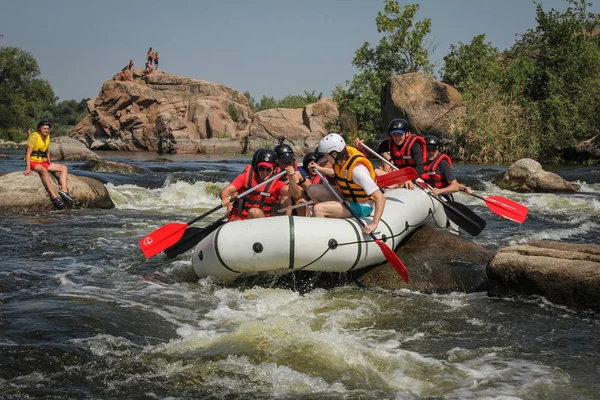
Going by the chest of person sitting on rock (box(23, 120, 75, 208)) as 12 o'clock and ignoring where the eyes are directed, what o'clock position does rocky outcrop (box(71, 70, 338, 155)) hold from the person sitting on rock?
The rocky outcrop is roughly at 8 o'clock from the person sitting on rock.

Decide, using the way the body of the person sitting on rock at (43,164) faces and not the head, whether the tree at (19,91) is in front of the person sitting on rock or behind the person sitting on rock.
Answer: behind

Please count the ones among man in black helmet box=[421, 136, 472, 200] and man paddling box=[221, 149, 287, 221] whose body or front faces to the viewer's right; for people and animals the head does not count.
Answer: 0

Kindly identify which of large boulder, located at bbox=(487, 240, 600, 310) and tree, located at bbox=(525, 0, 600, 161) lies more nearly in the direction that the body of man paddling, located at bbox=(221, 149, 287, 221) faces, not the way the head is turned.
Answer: the large boulder

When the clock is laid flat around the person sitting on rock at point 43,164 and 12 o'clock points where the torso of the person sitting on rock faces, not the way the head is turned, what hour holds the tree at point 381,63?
The tree is roughly at 9 o'clock from the person sitting on rock.

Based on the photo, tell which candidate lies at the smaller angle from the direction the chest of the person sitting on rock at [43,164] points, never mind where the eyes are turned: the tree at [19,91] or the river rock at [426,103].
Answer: the river rock

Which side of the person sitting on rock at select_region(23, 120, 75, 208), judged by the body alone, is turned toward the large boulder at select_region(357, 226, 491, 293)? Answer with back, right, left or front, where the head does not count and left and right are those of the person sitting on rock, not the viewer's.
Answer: front

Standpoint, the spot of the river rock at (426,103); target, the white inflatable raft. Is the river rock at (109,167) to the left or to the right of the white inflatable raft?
right

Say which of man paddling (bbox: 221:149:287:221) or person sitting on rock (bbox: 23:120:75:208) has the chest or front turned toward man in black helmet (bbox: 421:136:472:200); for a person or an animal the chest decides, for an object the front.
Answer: the person sitting on rock

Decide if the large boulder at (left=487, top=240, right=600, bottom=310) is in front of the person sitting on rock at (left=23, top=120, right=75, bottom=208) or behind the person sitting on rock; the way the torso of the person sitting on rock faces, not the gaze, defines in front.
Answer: in front

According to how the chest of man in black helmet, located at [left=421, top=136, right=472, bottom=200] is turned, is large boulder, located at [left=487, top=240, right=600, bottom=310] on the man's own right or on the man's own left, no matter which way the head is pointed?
on the man's own left

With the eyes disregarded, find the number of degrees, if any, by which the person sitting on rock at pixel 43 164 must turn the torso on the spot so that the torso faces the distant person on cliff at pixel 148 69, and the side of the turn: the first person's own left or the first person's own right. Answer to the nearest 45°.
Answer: approximately 135° to the first person's own left

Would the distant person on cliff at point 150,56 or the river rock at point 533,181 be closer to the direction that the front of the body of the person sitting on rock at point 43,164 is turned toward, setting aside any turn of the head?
the river rock

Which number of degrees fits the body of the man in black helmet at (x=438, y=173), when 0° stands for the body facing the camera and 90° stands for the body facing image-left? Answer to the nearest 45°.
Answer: approximately 45°

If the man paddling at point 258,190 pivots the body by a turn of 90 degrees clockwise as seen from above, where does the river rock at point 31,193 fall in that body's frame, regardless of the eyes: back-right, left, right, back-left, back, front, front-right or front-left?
front-right
